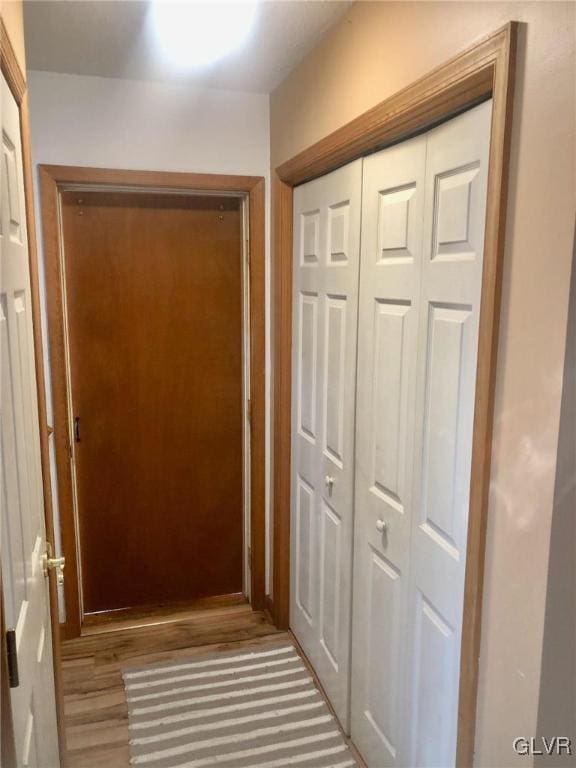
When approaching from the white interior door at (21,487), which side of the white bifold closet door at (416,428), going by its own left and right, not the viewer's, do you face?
front

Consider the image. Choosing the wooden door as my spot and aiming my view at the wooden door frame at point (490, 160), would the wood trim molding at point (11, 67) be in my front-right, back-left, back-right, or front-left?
front-right

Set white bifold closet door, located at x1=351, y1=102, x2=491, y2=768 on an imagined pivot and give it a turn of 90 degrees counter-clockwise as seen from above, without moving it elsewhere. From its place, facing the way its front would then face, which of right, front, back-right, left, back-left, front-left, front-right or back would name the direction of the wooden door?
back

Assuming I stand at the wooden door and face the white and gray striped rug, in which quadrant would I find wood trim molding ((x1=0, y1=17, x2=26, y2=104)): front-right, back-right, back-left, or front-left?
front-right

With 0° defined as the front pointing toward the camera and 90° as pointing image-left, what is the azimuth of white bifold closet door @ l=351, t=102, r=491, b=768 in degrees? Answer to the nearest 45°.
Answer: approximately 45°

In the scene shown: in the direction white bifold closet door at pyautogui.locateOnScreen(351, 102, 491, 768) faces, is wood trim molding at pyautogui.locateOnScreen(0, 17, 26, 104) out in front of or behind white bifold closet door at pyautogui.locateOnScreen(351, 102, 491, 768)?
in front

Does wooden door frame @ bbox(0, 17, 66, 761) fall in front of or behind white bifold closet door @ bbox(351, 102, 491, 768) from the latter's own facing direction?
in front
